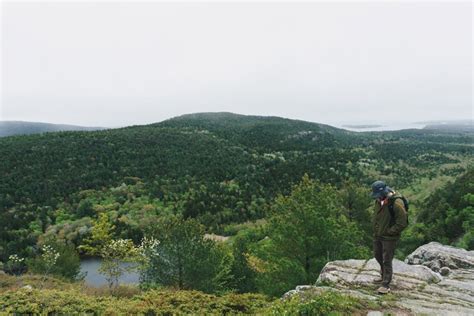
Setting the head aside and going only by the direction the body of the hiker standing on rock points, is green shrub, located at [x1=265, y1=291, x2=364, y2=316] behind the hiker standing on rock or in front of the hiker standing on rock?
in front

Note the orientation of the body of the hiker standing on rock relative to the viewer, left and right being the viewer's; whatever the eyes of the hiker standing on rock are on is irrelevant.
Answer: facing the viewer and to the left of the viewer

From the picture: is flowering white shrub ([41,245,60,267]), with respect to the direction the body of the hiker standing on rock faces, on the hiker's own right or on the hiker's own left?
on the hiker's own right

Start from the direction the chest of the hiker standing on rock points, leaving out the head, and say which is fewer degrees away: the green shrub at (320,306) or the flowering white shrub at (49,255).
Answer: the green shrub

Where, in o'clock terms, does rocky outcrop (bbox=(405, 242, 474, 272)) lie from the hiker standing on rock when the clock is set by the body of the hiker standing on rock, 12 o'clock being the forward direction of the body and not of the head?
The rocky outcrop is roughly at 5 o'clock from the hiker standing on rock.

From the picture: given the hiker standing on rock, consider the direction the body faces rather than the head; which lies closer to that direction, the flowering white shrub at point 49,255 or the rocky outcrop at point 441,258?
the flowering white shrub

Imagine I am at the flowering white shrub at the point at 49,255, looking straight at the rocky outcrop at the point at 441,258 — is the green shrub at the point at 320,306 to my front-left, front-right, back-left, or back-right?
front-right
